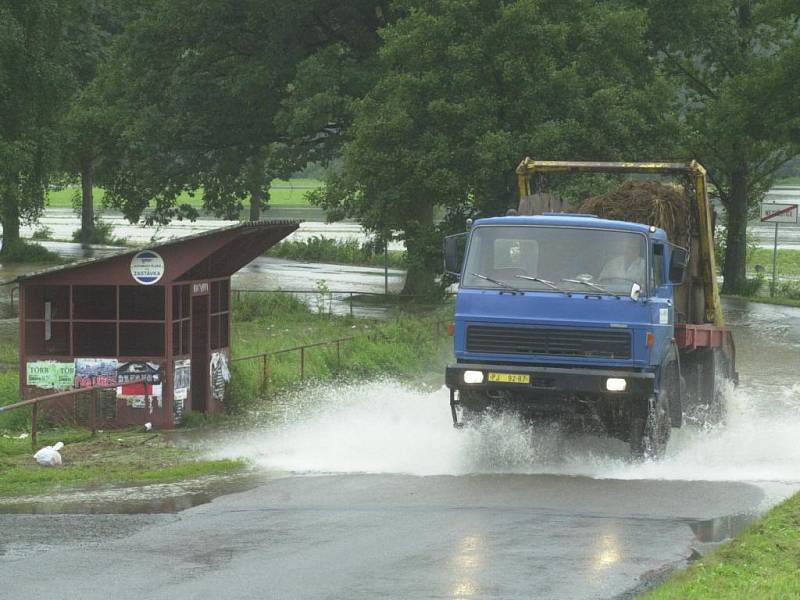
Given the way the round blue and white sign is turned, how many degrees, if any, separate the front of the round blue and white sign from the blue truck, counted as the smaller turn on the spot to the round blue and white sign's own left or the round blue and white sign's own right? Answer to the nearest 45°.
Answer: approximately 45° to the round blue and white sign's own left

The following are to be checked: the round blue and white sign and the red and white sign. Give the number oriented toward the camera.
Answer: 2

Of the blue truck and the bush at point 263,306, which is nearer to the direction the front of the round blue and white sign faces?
the blue truck

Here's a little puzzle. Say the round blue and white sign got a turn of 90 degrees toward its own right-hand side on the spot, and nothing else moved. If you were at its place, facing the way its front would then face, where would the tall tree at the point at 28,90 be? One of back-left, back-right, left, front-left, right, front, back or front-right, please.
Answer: right

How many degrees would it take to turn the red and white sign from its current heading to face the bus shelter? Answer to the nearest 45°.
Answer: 0° — it already faces it

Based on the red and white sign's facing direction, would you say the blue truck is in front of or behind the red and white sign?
in front

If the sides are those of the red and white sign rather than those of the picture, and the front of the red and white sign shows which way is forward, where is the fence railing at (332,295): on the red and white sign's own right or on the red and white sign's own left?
on the red and white sign's own right

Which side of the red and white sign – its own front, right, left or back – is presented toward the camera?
front

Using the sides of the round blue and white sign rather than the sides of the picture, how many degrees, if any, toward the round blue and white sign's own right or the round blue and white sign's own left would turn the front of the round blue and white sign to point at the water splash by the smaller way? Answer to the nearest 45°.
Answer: approximately 45° to the round blue and white sign's own left

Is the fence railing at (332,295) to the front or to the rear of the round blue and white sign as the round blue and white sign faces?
to the rear

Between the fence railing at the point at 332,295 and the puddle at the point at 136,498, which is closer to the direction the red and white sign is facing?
the puddle

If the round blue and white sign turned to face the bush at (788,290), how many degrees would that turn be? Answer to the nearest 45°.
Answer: approximately 135° to its left

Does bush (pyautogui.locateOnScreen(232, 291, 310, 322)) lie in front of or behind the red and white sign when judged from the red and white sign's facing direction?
in front

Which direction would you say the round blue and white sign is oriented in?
toward the camera

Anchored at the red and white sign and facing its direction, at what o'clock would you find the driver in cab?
The driver in cab is roughly at 12 o'clock from the red and white sign.

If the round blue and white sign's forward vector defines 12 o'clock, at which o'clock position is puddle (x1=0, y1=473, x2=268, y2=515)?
The puddle is roughly at 12 o'clock from the round blue and white sign.

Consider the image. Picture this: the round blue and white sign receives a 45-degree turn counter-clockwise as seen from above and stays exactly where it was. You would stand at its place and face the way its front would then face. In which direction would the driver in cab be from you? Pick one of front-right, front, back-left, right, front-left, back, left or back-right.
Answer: front
